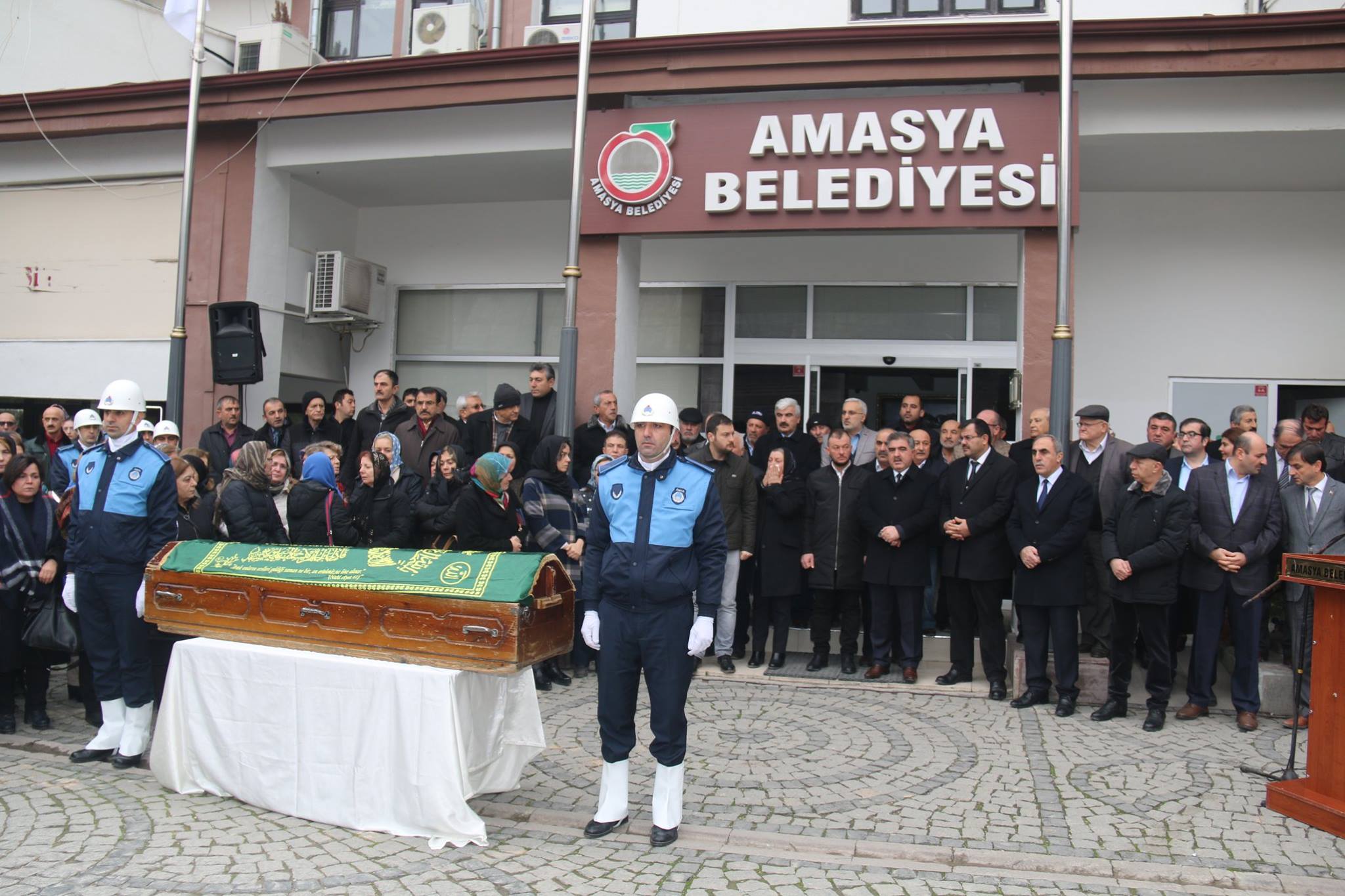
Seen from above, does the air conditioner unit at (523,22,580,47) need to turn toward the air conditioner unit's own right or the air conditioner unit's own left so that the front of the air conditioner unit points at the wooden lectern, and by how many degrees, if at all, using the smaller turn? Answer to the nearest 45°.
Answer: approximately 45° to the air conditioner unit's own left

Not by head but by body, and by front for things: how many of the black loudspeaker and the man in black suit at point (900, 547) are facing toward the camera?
2

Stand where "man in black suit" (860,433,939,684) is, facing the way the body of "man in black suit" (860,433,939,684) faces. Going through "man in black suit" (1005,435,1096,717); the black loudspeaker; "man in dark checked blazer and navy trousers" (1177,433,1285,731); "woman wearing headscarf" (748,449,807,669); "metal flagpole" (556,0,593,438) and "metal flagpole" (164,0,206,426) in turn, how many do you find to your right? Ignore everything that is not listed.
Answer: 4

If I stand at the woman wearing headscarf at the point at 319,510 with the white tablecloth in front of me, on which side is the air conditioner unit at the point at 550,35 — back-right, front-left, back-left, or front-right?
back-left

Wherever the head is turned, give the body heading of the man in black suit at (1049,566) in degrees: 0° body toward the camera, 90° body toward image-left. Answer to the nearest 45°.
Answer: approximately 45°

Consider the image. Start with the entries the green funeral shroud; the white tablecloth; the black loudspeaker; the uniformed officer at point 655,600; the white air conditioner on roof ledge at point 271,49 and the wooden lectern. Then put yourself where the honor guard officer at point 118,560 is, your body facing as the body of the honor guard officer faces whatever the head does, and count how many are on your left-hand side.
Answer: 4

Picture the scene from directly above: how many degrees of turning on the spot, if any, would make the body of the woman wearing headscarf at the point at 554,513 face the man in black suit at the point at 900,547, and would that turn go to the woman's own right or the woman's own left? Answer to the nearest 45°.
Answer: approximately 45° to the woman's own left

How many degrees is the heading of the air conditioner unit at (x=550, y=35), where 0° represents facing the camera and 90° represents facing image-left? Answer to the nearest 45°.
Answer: approximately 0°
